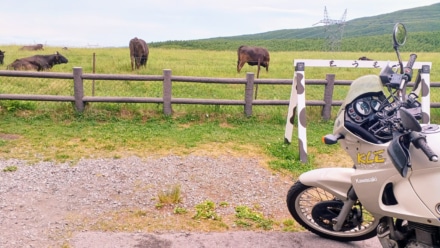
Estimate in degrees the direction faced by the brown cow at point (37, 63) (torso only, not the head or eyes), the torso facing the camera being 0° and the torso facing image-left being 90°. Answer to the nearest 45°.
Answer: approximately 270°

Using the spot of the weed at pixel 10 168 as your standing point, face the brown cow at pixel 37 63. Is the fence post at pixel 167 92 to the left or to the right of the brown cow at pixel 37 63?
right

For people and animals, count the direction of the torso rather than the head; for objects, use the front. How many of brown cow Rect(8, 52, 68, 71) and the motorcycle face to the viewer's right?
1

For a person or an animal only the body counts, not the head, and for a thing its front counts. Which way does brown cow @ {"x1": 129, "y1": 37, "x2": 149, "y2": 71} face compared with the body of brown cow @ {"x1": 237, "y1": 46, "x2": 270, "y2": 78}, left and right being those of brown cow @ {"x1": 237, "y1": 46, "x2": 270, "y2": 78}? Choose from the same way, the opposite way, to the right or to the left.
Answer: to the left

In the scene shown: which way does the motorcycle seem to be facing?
to the viewer's left

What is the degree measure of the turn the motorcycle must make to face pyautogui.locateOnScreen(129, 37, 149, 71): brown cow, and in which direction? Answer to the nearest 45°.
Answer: approximately 45° to its right

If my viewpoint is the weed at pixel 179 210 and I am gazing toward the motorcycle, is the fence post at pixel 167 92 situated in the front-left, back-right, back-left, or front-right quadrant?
back-left
